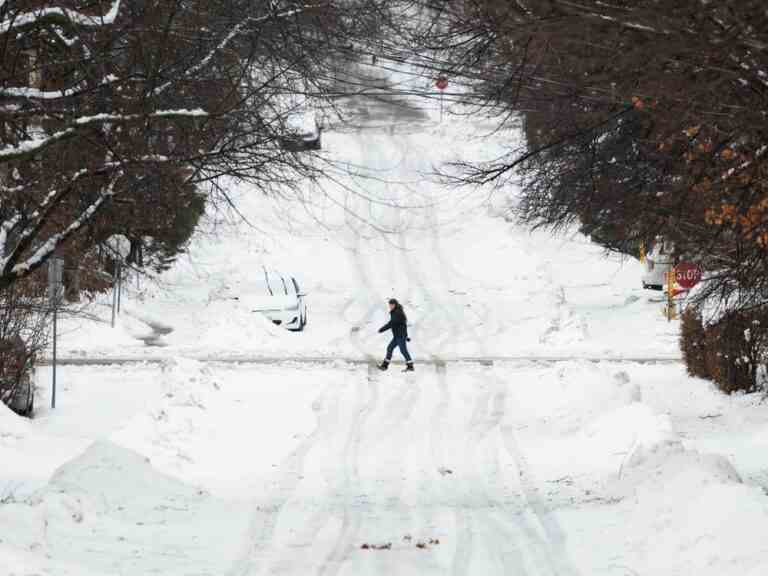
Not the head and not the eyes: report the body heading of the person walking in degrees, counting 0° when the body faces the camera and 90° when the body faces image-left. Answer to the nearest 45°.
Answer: approximately 90°

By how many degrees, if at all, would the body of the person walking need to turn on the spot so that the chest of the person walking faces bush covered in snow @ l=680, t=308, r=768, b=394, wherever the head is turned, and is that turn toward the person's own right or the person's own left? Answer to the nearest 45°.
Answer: approximately 135° to the person's own left

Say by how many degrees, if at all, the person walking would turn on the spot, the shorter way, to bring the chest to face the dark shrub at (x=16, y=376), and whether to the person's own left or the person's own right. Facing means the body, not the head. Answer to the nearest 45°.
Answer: approximately 45° to the person's own left

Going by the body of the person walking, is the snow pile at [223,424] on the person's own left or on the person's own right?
on the person's own left
